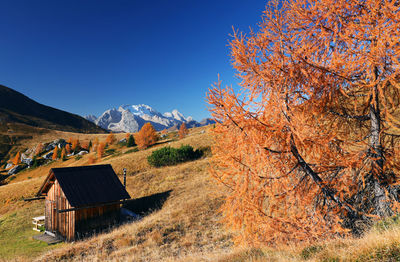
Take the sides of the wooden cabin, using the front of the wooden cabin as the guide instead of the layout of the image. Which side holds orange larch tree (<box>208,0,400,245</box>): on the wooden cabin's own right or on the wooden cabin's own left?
on the wooden cabin's own left

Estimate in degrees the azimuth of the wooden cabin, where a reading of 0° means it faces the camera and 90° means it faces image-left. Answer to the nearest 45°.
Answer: approximately 45°

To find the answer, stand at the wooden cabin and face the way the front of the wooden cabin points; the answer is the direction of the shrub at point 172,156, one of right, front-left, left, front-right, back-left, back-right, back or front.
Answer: back
